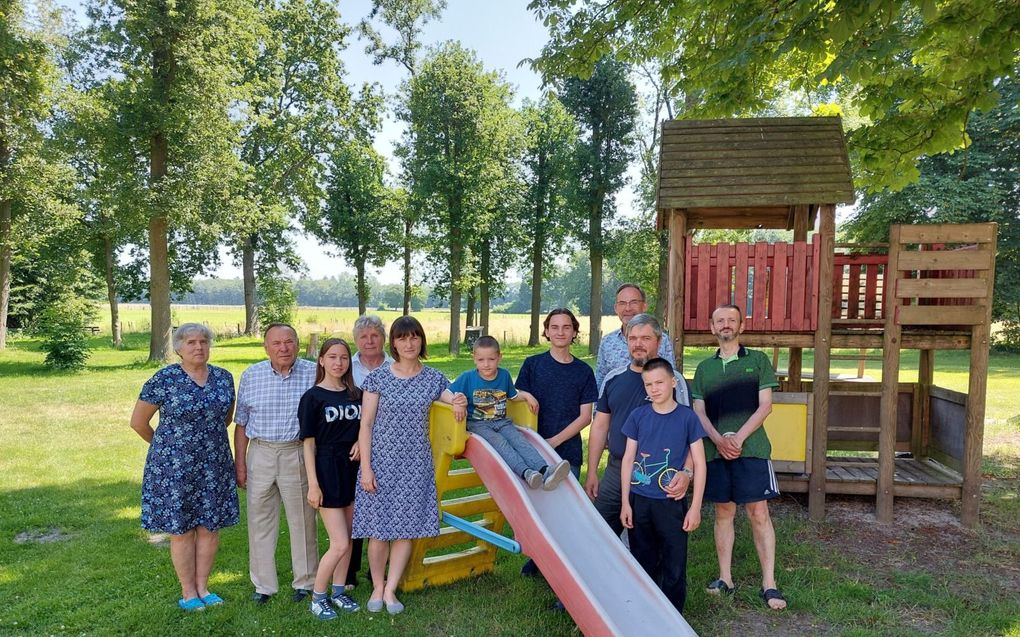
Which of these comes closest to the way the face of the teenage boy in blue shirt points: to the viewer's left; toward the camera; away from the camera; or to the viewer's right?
toward the camera

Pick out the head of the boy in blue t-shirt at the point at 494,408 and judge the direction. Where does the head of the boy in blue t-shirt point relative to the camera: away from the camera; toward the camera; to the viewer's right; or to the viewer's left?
toward the camera

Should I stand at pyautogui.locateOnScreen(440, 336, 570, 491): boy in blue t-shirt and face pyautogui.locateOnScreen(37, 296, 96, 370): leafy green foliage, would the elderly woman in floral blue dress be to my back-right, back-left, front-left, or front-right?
front-left

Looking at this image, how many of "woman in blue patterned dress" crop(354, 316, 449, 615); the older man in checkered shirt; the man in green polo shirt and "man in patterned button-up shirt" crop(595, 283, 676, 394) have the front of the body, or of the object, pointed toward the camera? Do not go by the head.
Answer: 4

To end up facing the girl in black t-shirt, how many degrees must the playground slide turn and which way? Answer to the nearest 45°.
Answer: approximately 135° to its right

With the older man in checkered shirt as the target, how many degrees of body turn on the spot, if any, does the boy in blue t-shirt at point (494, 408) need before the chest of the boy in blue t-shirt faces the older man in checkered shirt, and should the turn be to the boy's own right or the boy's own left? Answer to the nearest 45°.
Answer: approximately 135° to the boy's own right

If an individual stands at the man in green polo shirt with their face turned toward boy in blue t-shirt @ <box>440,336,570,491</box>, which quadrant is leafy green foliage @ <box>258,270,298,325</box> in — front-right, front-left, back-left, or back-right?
front-right

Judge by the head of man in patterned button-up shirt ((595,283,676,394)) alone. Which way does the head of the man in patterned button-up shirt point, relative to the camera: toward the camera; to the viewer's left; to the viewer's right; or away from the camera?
toward the camera

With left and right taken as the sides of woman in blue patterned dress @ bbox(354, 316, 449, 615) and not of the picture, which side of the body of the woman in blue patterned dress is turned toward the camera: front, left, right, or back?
front

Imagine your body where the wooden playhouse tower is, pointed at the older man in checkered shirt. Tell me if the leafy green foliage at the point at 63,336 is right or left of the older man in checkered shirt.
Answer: right

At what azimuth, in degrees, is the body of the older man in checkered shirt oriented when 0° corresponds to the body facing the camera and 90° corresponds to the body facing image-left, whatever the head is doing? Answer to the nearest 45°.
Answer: approximately 0°

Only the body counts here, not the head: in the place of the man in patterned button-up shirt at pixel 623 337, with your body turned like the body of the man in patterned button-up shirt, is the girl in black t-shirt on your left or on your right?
on your right

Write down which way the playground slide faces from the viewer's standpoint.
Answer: facing the viewer and to the right of the viewer

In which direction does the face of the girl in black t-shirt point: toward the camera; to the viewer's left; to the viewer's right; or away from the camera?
toward the camera

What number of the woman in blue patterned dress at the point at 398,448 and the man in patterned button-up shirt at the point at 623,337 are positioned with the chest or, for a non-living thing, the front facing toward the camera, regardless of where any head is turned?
2
